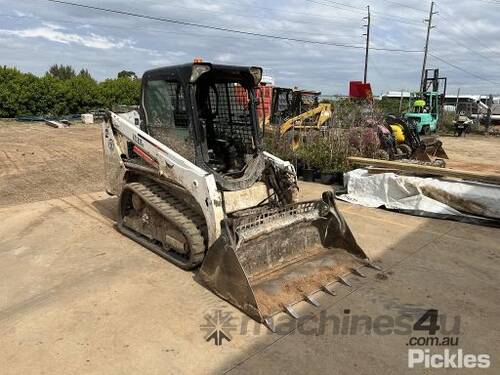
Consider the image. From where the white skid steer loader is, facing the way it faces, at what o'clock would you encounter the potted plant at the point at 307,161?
The potted plant is roughly at 8 o'clock from the white skid steer loader.

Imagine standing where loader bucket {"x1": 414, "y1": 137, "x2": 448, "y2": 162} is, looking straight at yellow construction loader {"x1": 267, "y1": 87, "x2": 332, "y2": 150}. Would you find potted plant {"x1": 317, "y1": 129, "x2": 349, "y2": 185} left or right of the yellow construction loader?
left

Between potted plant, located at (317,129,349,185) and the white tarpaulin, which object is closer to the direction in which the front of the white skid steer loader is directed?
the white tarpaulin

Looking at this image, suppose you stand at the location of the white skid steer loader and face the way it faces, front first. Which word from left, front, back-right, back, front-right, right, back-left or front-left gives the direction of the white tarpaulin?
left

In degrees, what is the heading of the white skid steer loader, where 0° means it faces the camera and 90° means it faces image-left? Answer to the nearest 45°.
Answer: approximately 315°

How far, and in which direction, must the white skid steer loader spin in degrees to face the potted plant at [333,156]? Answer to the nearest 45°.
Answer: approximately 90° to its left

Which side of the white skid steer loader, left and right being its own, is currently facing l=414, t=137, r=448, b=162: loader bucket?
left
